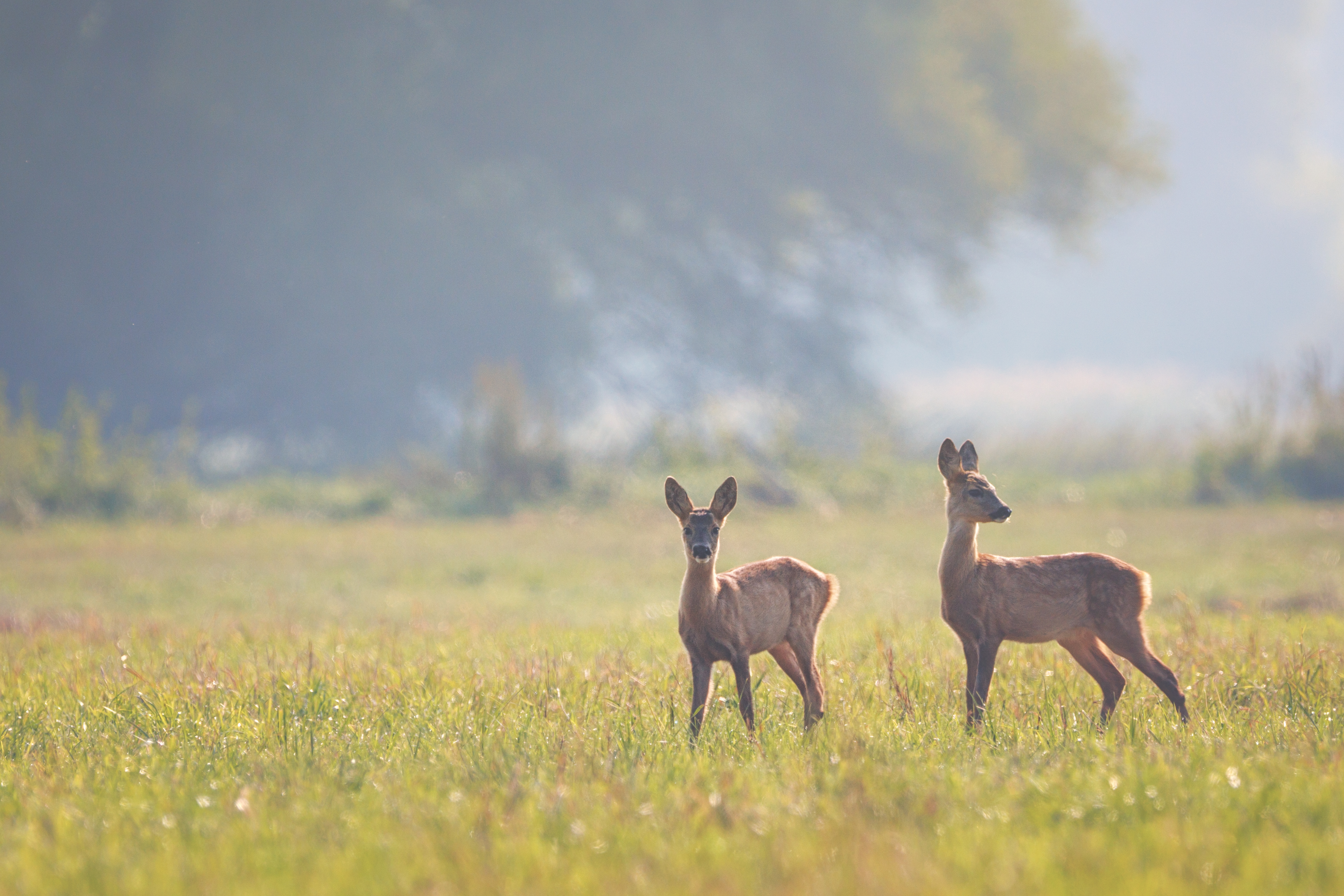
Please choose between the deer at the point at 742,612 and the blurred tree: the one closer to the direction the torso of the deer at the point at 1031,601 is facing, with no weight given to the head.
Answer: the deer

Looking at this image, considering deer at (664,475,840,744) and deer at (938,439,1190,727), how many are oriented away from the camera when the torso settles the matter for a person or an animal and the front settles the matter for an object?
0

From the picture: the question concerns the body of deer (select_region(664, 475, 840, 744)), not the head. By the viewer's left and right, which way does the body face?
facing the viewer and to the left of the viewer

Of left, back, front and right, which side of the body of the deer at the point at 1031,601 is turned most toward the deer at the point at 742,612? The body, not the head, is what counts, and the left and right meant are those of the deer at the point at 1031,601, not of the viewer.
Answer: front

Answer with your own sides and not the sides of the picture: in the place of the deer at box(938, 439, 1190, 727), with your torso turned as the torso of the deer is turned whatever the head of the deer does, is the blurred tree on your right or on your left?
on your right

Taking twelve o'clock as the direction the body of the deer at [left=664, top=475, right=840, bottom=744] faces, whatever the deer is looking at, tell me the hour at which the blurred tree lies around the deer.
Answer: The blurred tree is roughly at 4 o'clock from the deer.

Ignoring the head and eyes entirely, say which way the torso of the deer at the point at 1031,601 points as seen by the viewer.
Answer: to the viewer's left
